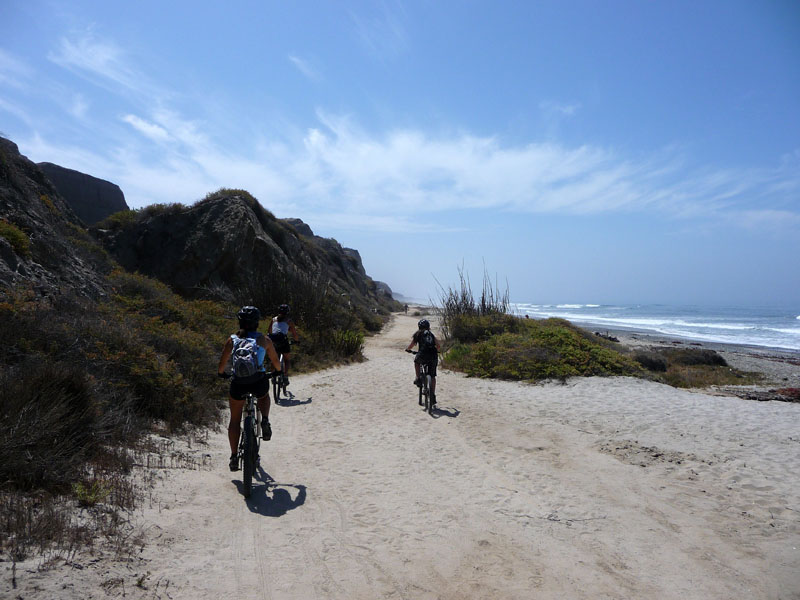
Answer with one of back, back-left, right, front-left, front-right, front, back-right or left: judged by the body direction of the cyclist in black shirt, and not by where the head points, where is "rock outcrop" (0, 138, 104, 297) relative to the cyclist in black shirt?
left

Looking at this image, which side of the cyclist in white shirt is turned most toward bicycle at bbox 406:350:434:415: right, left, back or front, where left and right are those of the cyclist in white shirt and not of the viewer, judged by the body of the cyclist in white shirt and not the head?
right

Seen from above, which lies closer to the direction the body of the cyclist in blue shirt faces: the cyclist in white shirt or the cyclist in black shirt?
the cyclist in white shirt

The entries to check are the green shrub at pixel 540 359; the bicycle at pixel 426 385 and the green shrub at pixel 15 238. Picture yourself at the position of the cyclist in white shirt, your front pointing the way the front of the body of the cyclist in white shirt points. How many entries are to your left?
1

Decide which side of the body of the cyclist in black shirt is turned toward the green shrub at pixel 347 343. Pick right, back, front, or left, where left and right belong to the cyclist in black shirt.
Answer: front

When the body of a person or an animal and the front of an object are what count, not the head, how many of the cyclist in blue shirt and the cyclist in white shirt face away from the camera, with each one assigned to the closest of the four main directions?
2

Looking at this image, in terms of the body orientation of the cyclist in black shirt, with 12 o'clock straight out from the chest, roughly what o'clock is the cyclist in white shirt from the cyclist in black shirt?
The cyclist in white shirt is roughly at 9 o'clock from the cyclist in black shirt.

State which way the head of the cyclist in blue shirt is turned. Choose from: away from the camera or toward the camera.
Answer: away from the camera

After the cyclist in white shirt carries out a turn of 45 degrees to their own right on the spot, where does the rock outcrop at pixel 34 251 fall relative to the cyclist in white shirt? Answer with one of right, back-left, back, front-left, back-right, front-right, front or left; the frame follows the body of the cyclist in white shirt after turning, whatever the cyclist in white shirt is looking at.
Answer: back-left

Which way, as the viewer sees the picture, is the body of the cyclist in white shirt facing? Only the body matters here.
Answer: away from the camera

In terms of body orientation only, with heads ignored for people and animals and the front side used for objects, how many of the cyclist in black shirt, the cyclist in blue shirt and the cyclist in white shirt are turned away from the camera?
3

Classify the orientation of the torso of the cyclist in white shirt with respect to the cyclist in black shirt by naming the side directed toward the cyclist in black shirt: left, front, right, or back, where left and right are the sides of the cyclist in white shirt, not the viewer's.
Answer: right

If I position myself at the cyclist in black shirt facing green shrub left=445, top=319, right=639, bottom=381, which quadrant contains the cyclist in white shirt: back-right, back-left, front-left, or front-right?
back-left

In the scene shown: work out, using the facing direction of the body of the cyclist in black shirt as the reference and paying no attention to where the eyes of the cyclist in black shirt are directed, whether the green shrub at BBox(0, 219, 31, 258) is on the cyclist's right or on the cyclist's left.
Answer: on the cyclist's left

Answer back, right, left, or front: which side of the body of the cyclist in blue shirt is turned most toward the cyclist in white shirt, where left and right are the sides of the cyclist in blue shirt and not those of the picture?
front

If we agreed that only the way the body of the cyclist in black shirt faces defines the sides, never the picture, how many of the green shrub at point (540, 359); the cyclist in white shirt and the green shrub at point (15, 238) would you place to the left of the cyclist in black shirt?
2

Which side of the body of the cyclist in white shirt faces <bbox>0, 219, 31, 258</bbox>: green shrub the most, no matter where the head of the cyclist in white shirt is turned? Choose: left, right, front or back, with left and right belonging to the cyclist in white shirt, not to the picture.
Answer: left
